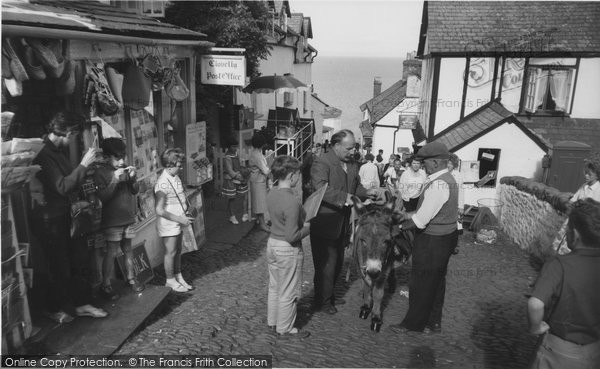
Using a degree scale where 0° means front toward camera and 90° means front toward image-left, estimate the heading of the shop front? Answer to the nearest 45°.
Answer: approximately 315°

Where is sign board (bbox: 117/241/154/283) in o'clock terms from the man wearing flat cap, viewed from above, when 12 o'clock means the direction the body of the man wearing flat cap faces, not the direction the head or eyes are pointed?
The sign board is roughly at 12 o'clock from the man wearing flat cap.

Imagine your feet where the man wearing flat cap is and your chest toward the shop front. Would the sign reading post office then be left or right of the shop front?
right

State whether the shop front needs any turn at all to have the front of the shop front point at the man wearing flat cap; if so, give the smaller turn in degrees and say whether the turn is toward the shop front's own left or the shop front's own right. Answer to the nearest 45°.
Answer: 0° — it already faces them

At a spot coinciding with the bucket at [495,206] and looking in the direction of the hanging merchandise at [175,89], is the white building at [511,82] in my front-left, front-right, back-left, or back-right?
back-right

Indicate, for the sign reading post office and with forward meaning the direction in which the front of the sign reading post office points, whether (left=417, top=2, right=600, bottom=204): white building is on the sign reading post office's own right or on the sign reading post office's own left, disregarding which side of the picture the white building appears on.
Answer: on the sign reading post office's own left

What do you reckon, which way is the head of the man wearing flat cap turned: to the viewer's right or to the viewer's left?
to the viewer's left

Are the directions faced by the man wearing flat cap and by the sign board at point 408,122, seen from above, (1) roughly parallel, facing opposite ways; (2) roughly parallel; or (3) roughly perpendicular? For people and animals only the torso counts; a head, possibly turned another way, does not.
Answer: roughly perpendicular

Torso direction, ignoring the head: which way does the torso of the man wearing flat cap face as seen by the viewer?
to the viewer's left
